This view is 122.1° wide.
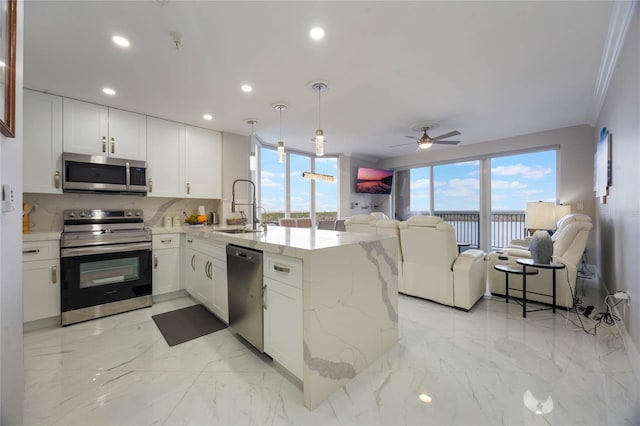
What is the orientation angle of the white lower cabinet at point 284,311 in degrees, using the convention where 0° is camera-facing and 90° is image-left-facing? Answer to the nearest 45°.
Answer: approximately 45°

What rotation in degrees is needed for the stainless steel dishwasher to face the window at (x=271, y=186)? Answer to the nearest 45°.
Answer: approximately 135° to its right

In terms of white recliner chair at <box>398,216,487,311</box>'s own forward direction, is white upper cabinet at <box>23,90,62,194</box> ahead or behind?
behind

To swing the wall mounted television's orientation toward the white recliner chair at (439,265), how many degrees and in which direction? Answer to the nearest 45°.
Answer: approximately 45° to its right

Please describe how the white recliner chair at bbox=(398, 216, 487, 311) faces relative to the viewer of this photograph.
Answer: facing away from the viewer and to the right of the viewer

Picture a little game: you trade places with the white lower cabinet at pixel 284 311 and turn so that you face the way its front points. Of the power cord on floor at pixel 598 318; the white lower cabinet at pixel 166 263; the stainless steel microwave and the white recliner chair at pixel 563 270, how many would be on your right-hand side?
2

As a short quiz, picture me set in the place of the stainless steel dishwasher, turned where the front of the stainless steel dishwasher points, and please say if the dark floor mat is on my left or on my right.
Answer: on my right

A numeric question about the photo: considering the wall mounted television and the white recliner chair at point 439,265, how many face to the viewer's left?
0

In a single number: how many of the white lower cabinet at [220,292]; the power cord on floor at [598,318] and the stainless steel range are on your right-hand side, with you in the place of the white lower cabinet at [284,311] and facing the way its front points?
2

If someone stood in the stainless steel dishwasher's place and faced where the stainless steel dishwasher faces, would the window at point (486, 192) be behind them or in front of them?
behind
